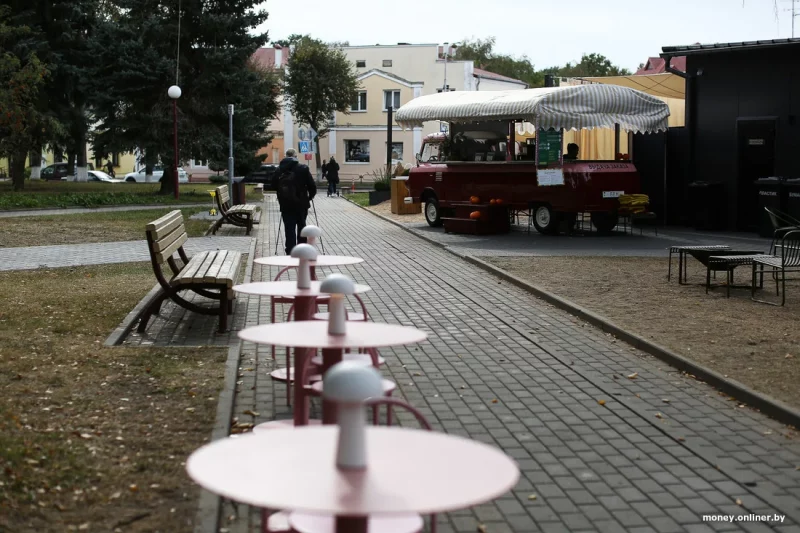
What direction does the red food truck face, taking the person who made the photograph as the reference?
facing away from the viewer and to the left of the viewer

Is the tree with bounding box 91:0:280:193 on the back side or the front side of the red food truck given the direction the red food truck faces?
on the front side

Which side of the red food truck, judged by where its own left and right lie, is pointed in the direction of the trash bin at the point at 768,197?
back

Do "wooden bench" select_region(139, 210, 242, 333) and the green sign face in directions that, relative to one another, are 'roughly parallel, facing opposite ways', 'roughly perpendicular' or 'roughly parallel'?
roughly perpendicular

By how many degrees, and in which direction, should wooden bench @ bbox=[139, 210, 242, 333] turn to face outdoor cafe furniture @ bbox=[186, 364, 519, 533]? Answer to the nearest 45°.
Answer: approximately 90° to its right

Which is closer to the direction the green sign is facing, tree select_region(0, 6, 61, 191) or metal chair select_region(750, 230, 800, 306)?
the metal chair

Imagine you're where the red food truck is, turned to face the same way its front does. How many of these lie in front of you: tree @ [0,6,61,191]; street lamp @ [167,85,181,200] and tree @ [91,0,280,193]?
3

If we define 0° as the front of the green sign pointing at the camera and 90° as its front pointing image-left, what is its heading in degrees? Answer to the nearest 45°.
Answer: approximately 0°

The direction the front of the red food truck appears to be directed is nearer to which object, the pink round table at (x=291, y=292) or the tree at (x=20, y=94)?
the tree

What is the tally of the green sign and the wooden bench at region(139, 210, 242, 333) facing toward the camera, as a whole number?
1

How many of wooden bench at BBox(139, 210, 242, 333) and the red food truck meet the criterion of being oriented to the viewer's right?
1

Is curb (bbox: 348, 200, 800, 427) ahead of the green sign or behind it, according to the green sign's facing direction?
ahead

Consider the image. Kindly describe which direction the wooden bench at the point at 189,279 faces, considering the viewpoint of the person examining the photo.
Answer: facing to the right of the viewer

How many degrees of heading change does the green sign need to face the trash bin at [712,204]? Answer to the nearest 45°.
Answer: approximately 135° to its left
